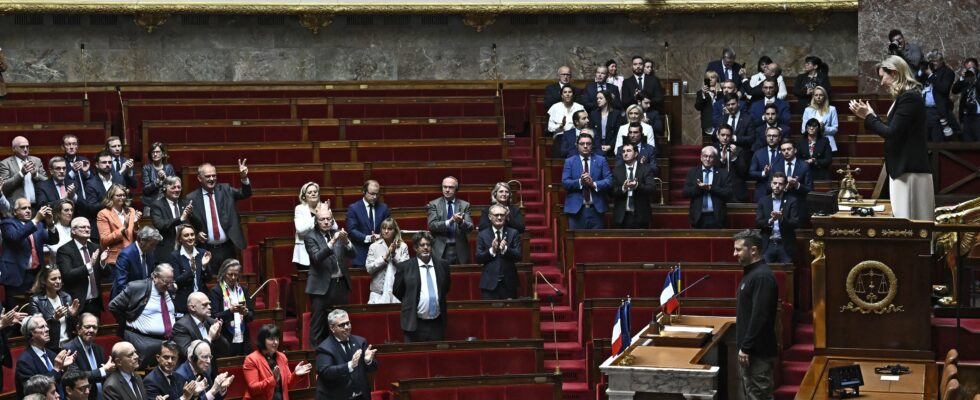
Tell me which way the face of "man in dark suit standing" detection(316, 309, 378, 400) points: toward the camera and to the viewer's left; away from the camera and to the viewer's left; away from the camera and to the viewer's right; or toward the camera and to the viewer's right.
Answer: toward the camera and to the viewer's right

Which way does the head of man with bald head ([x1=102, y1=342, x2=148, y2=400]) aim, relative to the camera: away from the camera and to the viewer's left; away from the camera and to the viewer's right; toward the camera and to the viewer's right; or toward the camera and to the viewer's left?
toward the camera and to the viewer's right

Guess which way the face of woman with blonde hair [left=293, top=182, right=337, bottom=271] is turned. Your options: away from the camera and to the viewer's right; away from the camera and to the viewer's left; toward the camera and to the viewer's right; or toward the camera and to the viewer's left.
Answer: toward the camera and to the viewer's right

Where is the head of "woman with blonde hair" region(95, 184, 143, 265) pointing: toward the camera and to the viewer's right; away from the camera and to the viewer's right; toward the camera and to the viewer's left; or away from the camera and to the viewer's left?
toward the camera and to the viewer's right

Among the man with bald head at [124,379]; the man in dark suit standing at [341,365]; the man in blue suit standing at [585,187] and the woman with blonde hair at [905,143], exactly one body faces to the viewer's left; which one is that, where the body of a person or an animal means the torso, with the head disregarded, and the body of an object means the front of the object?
the woman with blonde hair
